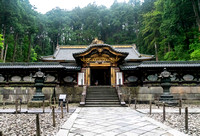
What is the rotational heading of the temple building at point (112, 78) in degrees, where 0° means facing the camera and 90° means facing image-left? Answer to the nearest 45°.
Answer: approximately 0°

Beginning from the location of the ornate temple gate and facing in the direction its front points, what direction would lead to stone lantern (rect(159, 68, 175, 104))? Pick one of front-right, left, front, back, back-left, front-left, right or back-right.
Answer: front-left

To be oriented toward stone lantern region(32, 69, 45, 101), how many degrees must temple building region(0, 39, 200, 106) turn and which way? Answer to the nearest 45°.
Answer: approximately 45° to its right

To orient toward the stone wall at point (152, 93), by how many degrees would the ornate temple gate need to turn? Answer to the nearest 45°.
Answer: approximately 45° to its left
